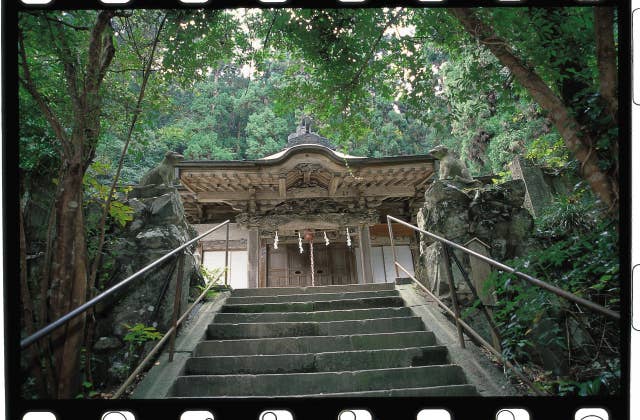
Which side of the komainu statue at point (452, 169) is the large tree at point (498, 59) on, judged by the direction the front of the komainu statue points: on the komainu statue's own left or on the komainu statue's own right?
on the komainu statue's own left

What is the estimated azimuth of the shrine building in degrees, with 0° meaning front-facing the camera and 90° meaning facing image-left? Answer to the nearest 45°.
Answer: approximately 0°
